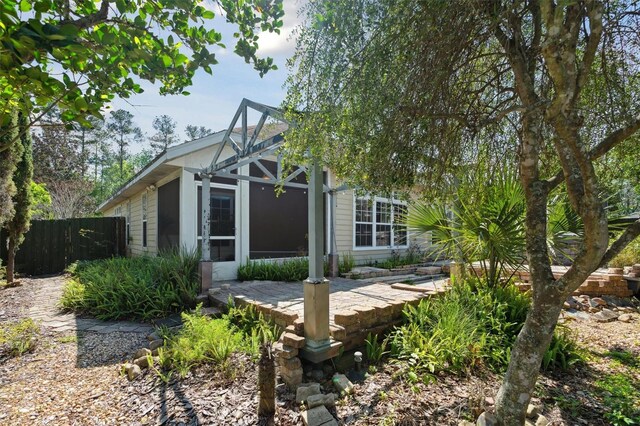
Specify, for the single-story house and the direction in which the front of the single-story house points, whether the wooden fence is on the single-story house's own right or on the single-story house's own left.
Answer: on the single-story house's own right

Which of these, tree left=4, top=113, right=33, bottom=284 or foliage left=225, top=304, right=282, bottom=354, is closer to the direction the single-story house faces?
the foliage

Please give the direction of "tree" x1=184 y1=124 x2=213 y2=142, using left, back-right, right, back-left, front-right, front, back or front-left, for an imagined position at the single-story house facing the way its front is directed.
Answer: back

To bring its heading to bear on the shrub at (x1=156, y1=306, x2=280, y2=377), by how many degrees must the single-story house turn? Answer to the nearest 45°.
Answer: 0° — it already faces it

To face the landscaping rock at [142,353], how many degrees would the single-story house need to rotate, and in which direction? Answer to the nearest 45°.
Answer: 0° — it already faces it

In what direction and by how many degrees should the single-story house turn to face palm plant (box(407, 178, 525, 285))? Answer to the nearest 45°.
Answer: approximately 45° to its left

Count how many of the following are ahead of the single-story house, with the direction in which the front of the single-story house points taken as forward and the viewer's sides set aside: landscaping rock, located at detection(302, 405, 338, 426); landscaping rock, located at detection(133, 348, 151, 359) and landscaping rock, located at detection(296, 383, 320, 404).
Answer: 3

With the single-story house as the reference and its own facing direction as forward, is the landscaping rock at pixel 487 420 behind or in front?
in front

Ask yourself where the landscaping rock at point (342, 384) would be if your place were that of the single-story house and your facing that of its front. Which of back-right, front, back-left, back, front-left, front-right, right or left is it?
front

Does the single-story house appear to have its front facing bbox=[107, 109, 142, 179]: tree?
no

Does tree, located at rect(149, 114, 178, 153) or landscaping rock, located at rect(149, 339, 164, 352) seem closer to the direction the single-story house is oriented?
the landscaping rock

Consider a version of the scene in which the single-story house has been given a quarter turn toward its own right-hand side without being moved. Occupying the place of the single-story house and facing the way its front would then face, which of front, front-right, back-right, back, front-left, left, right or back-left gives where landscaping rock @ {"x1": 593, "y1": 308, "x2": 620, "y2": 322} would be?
back-left

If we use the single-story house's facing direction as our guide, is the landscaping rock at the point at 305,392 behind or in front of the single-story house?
in front

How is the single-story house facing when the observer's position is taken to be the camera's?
facing the viewer

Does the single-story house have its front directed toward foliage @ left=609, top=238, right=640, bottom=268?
no

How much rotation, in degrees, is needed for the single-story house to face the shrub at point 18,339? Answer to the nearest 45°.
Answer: approximately 45° to its right

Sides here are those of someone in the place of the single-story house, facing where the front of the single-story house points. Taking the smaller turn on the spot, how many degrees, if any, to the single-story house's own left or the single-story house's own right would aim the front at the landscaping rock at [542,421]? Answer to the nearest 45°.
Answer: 0° — it already faces it
